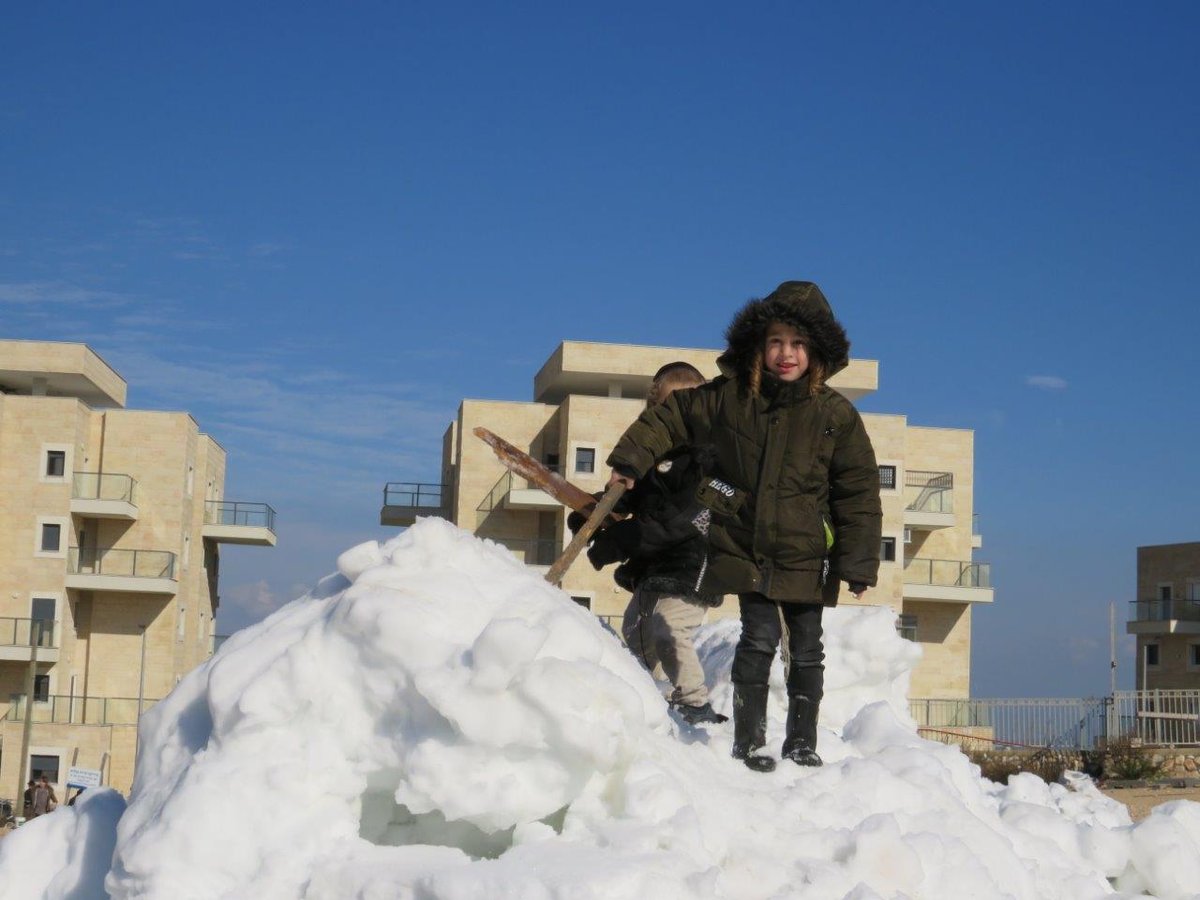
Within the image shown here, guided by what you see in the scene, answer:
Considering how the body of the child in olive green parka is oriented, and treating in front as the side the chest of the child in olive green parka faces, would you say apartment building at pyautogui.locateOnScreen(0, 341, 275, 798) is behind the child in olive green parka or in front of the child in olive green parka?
behind

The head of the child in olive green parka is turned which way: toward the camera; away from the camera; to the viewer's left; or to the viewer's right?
toward the camera

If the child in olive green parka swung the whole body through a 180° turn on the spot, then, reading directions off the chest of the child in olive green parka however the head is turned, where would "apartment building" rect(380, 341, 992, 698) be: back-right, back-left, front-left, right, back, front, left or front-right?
front

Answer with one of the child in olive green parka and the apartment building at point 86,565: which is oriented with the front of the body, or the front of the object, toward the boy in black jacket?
the apartment building

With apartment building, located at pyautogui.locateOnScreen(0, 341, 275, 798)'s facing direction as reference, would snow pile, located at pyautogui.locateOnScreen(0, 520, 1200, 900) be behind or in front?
in front

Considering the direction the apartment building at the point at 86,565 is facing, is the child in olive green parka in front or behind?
in front

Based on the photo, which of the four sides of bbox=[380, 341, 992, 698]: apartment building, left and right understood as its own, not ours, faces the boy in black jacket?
front

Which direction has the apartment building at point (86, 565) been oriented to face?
toward the camera

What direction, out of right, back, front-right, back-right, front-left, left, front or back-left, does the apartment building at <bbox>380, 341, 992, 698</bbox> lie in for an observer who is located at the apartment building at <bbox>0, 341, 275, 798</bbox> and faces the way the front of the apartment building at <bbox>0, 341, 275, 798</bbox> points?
left
